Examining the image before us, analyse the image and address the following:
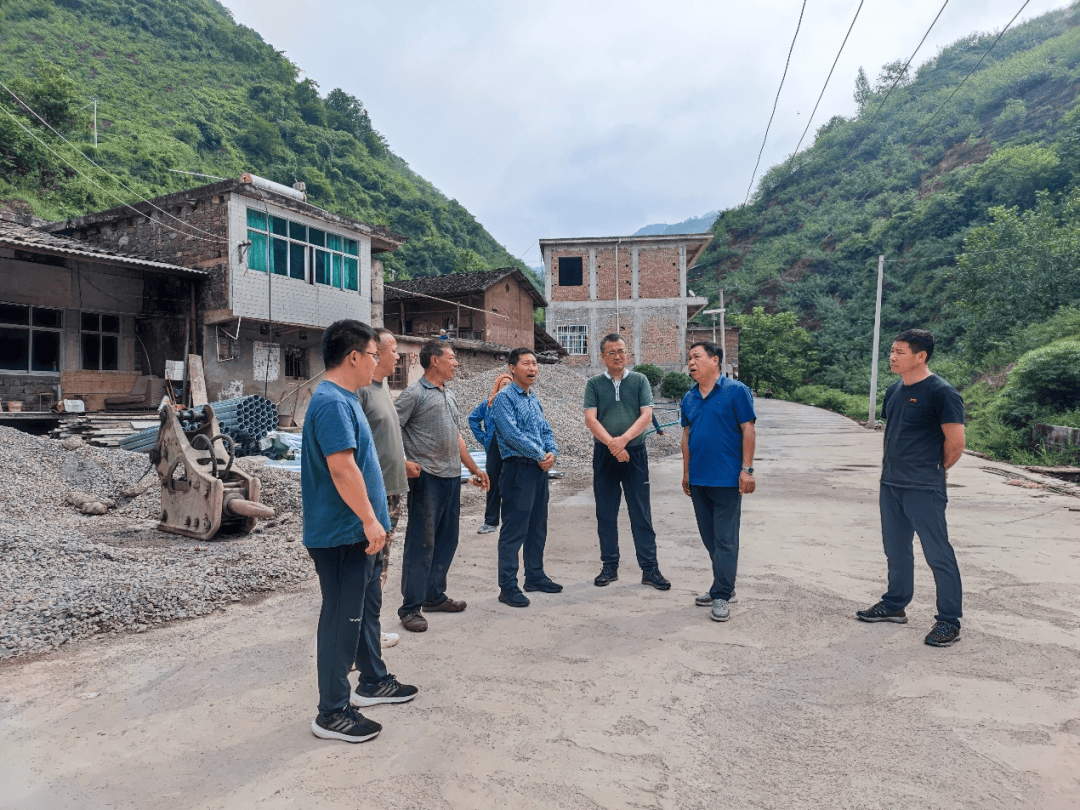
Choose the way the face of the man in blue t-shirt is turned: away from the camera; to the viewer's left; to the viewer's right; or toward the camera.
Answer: to the viewer's right

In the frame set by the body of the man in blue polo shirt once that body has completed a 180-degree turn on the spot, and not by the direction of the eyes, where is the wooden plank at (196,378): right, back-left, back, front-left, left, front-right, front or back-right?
left

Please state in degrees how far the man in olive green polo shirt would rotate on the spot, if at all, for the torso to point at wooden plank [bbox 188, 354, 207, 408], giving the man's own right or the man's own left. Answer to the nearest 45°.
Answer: approximately 135° to the man's own right

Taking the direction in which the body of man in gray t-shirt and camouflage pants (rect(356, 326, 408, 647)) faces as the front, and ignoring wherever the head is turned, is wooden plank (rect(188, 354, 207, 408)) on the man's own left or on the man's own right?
on the man's own left

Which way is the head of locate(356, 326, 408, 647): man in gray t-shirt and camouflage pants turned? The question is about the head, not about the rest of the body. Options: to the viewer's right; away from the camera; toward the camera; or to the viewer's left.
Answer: to the viewer's right

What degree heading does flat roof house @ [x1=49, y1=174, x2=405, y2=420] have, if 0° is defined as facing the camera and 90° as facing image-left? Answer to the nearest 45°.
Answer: approximately 315°

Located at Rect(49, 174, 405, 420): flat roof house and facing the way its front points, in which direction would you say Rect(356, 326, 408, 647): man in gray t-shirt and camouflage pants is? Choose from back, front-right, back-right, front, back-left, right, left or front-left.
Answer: front-right

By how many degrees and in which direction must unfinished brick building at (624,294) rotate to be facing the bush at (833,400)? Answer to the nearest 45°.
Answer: approximately 45° to its left

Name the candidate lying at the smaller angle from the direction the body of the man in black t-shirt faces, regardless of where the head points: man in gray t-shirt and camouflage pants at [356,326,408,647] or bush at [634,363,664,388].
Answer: the man in gray t-shirt and camouflage pants

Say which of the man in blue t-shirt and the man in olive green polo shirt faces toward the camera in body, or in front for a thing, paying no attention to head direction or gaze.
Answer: the man in olive green polo shirt

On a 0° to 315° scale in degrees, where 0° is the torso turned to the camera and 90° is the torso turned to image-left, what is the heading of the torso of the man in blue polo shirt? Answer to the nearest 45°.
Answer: approximately 45°

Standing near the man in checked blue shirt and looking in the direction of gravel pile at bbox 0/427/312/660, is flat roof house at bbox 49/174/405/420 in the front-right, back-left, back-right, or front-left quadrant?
front-right

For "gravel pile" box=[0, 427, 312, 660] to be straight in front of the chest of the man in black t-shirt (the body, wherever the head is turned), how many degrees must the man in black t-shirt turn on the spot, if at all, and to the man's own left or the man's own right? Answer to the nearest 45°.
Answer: approximately 45° to the man's own right

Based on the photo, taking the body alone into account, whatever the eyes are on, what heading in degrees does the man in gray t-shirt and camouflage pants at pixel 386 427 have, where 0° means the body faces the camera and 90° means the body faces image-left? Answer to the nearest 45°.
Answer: approximately 270°

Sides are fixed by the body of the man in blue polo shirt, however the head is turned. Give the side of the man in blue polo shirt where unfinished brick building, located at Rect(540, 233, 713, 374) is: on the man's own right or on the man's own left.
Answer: on the man's own right
